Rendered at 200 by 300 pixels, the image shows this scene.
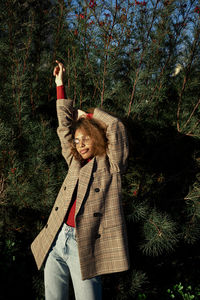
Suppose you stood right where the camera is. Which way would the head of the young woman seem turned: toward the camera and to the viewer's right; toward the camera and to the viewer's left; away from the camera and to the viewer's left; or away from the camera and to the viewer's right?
toward the camera and to the viewer's left

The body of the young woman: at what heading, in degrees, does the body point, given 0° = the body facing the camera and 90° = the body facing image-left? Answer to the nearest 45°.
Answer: approximately 45°
